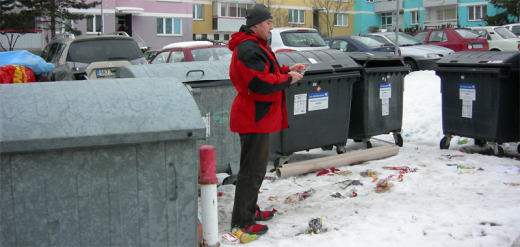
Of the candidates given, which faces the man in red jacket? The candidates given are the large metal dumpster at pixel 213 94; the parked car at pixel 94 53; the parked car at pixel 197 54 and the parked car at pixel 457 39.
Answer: the large metal dumpster

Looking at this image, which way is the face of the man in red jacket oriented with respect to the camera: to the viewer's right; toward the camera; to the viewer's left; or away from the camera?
to the viewer's right

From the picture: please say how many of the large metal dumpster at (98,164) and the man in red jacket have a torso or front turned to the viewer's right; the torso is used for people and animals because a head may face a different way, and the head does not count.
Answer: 1

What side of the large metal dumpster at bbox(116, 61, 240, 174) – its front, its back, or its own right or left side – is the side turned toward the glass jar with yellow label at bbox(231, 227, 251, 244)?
front

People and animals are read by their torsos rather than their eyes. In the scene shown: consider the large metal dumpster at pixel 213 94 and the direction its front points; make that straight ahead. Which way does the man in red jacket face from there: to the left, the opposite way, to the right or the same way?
to the left

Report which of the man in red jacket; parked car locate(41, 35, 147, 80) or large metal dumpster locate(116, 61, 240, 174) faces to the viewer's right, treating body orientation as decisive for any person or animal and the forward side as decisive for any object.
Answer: the man in red jacket

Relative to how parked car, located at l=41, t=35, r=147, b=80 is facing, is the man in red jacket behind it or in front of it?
behind

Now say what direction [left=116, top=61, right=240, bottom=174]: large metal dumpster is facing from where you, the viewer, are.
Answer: facing the viewer

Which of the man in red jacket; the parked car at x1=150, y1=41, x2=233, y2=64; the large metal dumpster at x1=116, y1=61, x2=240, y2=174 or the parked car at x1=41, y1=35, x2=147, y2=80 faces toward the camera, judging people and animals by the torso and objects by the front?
the large metal dumpster

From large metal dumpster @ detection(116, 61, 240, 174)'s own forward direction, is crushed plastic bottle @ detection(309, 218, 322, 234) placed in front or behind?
in front

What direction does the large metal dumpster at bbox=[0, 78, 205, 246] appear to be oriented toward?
toward the camera
